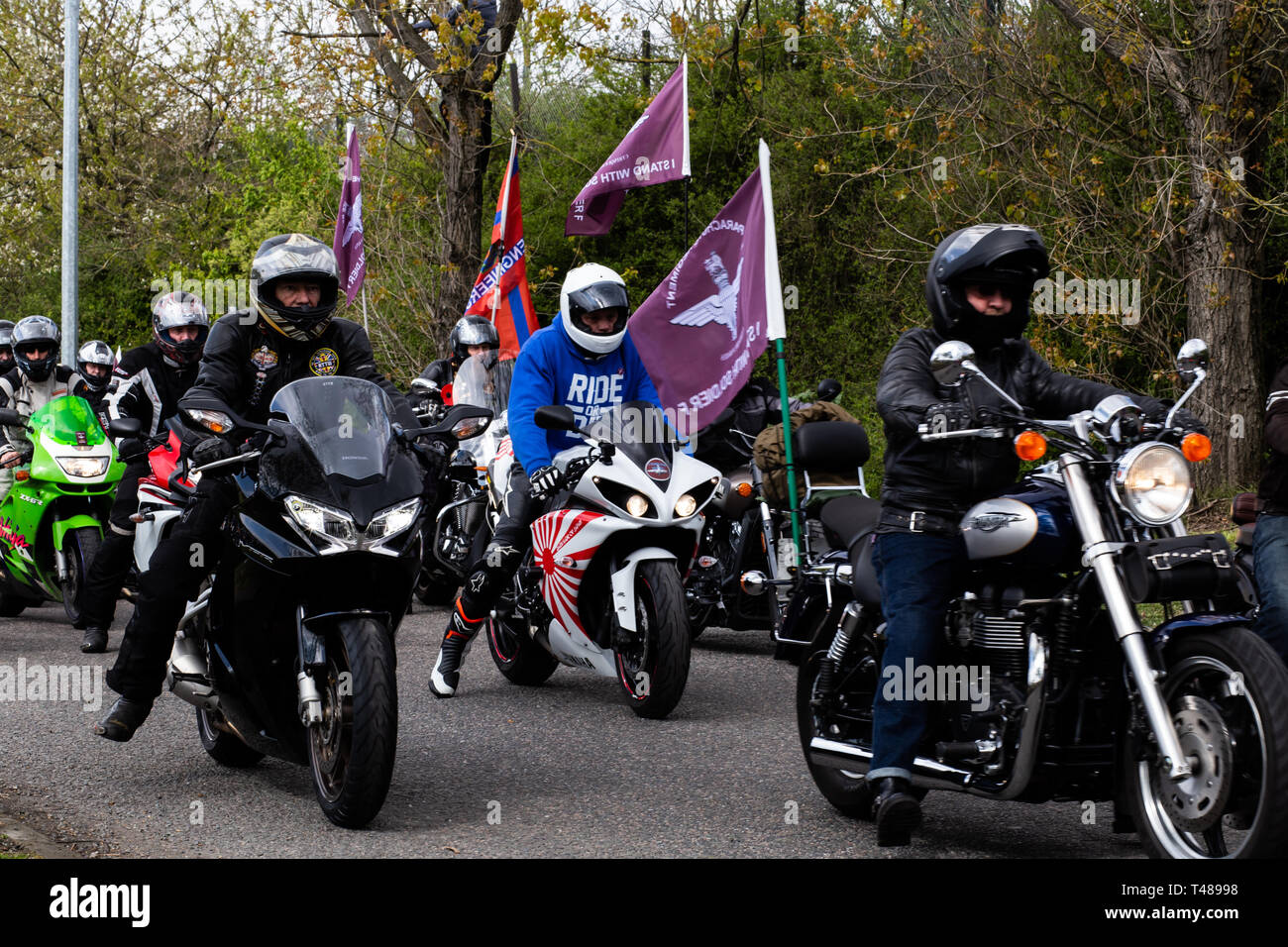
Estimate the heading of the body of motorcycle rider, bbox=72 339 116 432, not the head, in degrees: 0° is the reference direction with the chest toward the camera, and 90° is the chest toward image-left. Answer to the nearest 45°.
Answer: approximately 315°

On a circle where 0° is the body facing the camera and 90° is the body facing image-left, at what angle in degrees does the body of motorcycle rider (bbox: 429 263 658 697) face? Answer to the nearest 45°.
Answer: approximately 315°

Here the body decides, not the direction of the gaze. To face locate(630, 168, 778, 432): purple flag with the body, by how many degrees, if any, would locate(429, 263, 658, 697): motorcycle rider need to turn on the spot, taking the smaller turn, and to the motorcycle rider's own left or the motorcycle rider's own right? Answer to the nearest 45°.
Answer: approximately 90° to the motorcycle rider's own left

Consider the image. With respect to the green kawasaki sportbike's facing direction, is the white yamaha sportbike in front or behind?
in front

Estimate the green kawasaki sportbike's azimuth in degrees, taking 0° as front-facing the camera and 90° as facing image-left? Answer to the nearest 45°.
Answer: approximately 315°

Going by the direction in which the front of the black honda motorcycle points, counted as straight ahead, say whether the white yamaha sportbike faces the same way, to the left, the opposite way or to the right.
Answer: the same way

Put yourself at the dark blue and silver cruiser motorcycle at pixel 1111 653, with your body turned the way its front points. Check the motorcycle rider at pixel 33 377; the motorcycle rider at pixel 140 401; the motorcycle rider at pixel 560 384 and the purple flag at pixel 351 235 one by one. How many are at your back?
4

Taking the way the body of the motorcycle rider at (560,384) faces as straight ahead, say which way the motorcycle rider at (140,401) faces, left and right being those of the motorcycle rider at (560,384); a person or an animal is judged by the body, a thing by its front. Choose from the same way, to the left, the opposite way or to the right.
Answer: the same way

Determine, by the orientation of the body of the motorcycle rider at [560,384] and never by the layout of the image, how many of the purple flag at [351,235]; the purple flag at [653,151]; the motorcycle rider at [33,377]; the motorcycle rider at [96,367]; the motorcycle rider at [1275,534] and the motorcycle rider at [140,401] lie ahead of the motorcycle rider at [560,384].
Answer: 1

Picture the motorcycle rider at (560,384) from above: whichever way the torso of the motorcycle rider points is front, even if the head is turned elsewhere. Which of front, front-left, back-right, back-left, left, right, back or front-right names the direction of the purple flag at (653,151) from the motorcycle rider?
back-left

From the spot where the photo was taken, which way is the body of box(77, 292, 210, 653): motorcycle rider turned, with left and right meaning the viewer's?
facing the viewer and to the right of the viewer

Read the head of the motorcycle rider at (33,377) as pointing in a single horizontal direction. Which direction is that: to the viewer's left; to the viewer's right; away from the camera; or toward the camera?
toward the camera

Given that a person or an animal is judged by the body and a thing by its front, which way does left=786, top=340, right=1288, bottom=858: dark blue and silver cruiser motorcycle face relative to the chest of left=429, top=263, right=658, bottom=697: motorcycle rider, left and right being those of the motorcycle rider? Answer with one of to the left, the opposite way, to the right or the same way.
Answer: the same way

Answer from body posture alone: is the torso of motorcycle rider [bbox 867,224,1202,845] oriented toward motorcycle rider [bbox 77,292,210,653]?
no

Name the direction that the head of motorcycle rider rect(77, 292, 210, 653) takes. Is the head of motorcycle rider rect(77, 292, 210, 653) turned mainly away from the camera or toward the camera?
toward the camera

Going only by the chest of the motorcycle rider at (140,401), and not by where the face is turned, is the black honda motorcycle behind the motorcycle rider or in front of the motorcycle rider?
in front

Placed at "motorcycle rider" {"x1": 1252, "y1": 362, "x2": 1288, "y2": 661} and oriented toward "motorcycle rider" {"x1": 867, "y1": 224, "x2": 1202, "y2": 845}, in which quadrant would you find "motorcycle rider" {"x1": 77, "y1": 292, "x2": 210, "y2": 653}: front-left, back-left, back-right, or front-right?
front-right

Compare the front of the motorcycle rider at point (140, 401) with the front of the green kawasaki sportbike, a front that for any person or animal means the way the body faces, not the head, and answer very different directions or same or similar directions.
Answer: same or similar directions

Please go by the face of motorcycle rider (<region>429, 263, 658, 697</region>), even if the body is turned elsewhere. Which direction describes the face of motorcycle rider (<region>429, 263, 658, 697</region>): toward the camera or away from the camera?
toward the camera
